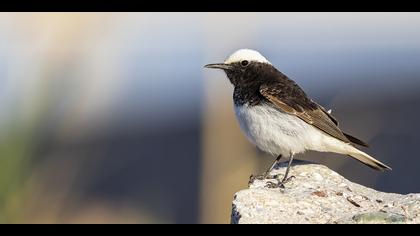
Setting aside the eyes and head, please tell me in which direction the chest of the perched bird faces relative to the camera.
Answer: to the viewer's left
